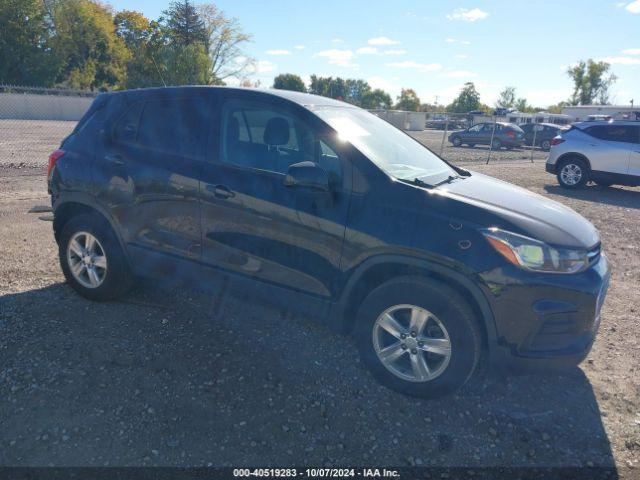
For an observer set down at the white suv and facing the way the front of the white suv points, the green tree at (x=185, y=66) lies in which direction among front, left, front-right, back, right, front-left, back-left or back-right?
back-left

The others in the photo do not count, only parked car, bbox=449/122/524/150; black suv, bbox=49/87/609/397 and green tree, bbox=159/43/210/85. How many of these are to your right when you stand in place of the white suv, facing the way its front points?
1

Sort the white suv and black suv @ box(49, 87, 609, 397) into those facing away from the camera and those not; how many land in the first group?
0

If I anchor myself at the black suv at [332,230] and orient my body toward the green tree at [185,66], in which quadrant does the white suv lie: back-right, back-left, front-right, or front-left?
front-right

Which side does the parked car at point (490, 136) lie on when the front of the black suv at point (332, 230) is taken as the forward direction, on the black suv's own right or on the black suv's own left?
on the black suv's own left

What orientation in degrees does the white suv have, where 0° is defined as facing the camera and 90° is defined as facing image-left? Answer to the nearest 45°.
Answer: approximately 270°

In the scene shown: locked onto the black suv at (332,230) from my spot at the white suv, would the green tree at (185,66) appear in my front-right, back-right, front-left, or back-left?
back-right

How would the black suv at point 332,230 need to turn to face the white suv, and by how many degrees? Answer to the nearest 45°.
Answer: approximately 90° to its left

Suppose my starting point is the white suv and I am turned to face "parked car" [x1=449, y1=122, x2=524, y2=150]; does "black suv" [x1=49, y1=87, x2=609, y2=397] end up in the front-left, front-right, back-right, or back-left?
back-left

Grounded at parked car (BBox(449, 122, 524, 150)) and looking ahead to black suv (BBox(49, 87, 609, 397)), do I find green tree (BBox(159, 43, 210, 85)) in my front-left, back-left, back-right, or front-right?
back-right

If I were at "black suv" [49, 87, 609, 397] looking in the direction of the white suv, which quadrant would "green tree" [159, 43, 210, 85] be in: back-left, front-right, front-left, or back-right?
front-left

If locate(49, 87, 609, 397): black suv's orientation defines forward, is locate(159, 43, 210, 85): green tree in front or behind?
behind
